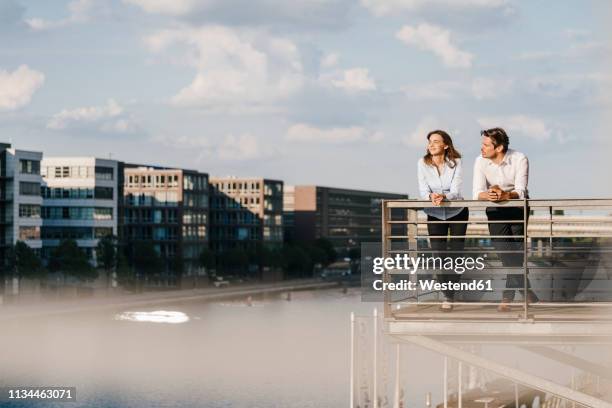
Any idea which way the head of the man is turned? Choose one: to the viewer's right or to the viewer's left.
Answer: to the viewer's left

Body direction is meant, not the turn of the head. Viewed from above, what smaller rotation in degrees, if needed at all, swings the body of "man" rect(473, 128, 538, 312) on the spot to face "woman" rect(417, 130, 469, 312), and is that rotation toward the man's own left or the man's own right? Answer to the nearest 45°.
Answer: approximately 90° to the man's own right

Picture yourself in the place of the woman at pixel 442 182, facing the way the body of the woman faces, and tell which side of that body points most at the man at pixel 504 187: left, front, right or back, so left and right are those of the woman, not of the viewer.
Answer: left

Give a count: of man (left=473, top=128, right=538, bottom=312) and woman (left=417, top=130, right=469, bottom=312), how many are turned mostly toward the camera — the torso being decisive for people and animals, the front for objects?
2

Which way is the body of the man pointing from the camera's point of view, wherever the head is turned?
toward the camera

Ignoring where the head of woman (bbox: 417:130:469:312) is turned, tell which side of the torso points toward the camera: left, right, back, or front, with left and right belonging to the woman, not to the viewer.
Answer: front
